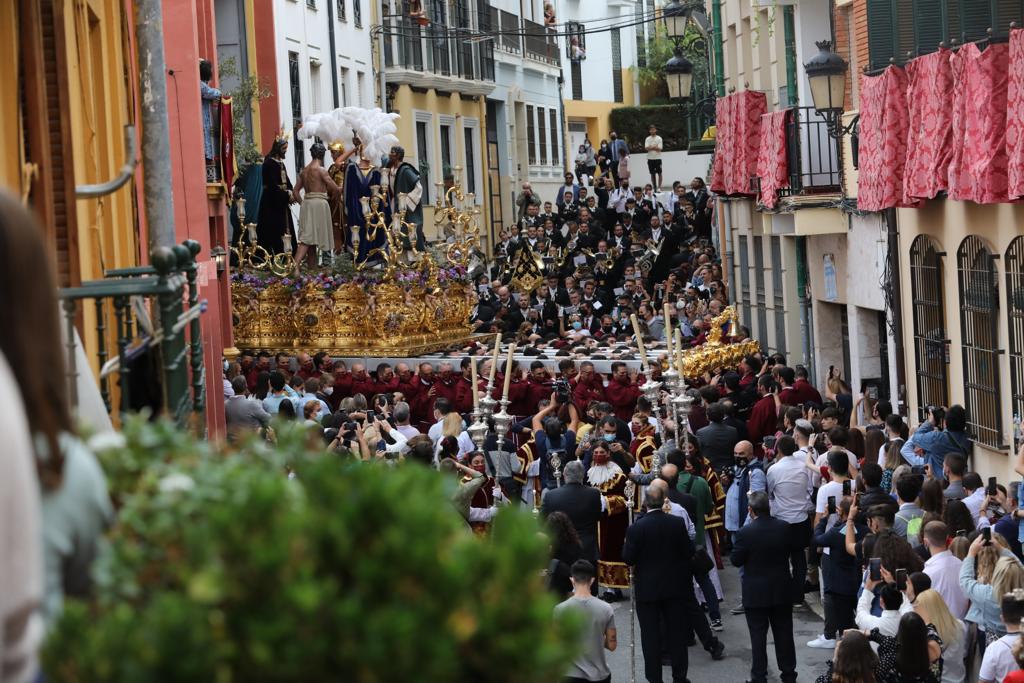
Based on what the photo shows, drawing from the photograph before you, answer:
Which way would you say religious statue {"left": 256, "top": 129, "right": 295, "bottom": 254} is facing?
to the viewer's right

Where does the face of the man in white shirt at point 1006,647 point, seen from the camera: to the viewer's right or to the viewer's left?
to the viewer's left

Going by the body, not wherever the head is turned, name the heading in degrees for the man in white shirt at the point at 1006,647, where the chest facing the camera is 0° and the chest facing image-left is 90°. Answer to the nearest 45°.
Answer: approximately 135°

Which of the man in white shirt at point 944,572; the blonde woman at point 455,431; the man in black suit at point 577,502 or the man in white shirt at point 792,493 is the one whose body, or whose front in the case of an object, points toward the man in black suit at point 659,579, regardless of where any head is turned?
the man in white shirt at point 944,572

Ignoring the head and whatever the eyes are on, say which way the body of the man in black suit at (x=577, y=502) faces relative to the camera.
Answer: away from the camera

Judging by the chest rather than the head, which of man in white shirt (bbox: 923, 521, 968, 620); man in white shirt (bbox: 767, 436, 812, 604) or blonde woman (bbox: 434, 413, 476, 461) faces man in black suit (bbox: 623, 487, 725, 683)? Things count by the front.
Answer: man in white shirt (bbox: 923, 521, 968, 620)

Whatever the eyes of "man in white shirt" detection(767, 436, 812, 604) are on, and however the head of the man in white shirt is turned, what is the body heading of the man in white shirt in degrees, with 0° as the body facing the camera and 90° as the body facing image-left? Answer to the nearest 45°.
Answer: approximately 180°

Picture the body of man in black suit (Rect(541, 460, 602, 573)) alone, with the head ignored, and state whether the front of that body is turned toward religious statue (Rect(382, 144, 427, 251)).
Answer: yes

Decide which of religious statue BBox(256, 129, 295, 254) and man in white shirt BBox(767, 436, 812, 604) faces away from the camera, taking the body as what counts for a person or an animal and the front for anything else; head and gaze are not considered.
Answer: the man in white shirt

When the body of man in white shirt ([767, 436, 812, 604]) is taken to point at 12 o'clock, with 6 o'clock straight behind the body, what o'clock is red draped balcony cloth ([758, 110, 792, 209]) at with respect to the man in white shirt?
The red draped balcony cloth is roughly at 12 o'clock from the man in white shirt.

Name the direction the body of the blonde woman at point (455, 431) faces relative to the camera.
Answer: away from the camera

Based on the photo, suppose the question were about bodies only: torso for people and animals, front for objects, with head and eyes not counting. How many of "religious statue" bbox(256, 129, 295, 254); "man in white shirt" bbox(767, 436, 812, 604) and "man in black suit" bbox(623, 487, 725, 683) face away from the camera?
2

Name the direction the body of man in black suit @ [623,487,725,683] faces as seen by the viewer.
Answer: away from the camera

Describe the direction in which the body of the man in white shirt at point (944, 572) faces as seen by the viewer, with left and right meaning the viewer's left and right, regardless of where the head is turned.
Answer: facing away from the viewer and to the left of the viewer
